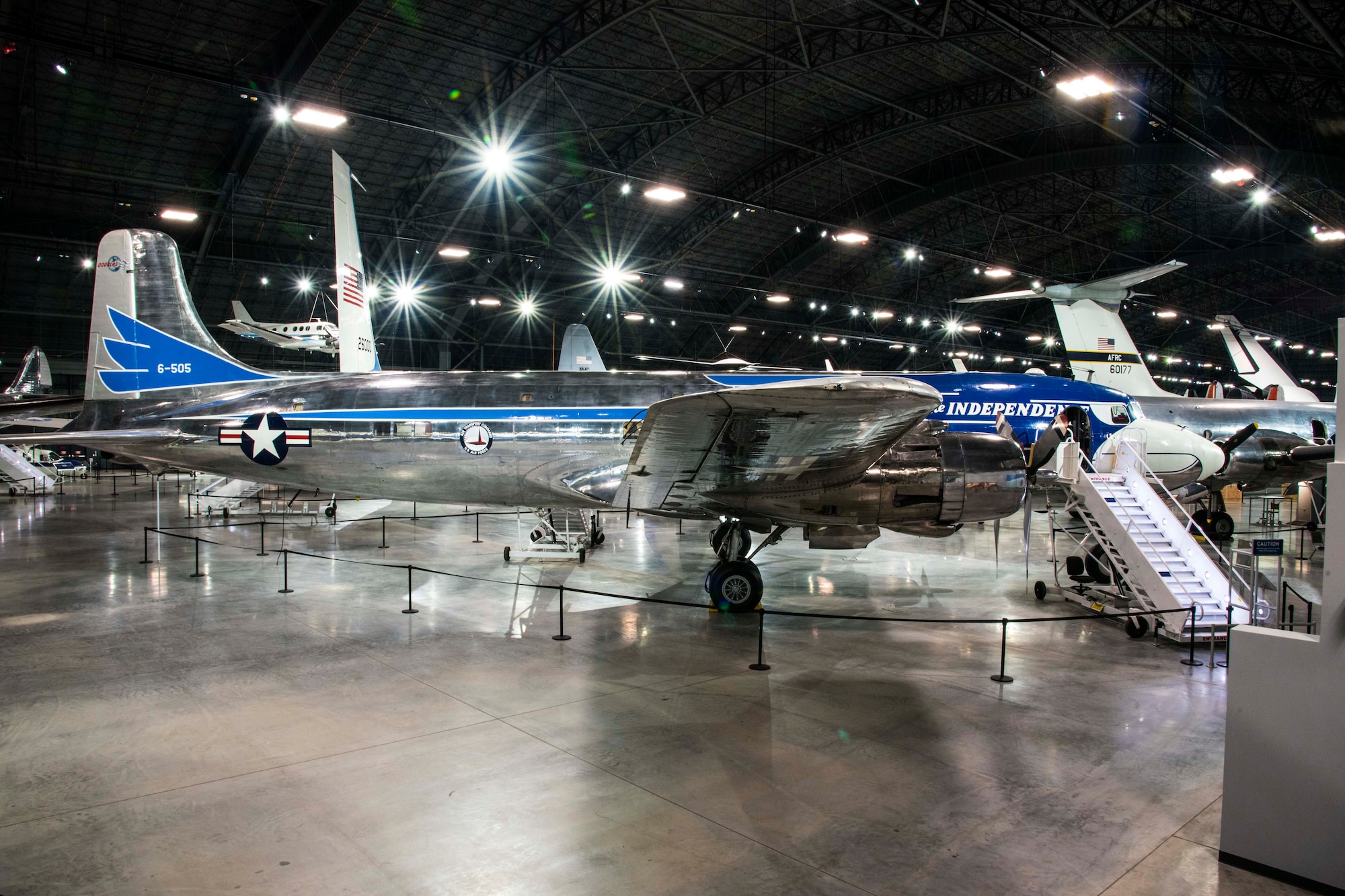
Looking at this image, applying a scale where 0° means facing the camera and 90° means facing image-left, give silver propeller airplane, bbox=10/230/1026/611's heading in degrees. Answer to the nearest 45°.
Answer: approximately 270°

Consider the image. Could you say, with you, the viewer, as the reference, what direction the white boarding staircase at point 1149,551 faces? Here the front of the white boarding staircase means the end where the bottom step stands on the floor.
facing the viewer and to the right of the viewer

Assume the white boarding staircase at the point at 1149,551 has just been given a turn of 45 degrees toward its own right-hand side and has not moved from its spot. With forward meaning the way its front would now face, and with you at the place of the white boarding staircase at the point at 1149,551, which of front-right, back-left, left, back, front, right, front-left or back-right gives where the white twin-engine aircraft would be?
right

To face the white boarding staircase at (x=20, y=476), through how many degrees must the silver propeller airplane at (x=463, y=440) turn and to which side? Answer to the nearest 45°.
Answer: approximately 135° to its left

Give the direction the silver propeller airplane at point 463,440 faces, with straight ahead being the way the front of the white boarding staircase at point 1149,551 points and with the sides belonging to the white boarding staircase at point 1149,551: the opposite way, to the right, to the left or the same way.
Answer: to the left

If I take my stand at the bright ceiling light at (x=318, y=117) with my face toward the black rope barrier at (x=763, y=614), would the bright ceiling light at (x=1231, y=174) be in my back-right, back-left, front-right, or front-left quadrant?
front-left

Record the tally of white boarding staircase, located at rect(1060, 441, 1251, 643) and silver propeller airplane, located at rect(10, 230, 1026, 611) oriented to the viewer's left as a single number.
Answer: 0

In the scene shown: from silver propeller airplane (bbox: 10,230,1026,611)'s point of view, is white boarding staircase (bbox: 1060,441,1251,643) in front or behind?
in front

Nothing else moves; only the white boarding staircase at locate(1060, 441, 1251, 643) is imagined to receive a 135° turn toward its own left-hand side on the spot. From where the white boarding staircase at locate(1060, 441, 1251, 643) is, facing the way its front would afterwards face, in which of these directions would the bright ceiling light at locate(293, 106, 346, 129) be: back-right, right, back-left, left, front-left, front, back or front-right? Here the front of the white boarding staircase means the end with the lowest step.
left

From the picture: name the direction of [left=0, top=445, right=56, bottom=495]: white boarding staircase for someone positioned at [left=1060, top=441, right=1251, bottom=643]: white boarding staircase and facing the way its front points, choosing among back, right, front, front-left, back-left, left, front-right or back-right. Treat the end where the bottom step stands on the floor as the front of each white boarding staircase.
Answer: back-right
